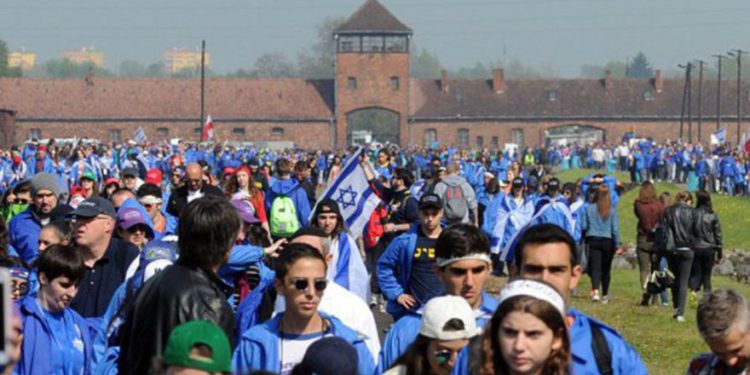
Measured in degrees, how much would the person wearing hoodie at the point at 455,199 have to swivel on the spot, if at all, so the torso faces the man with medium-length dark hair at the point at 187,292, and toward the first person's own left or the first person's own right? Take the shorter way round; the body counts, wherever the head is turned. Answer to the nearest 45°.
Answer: approximately 180°

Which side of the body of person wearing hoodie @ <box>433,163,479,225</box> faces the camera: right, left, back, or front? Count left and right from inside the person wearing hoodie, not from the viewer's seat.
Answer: back

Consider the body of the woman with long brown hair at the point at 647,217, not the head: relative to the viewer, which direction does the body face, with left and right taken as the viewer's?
facing away from the viewer

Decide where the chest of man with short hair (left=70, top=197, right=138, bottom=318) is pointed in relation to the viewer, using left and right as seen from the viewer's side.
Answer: facing the viewer and to the left of the viewer

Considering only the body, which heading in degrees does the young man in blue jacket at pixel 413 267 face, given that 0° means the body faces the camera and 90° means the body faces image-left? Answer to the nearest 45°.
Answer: approximately 0°

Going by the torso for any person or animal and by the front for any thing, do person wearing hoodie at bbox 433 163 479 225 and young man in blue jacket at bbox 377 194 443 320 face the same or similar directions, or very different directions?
very different directions

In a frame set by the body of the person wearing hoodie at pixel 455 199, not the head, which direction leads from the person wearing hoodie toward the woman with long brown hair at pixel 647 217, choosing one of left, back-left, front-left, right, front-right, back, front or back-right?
front-right

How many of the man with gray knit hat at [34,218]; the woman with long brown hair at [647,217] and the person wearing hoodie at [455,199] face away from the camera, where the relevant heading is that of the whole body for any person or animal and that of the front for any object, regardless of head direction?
2

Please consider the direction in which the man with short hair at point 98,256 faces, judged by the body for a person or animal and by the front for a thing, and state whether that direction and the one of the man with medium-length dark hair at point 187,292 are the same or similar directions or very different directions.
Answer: very different directions

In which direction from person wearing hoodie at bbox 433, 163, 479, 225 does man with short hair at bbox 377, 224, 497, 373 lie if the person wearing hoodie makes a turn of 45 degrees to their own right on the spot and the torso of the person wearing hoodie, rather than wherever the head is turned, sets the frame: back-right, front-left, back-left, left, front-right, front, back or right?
back-right

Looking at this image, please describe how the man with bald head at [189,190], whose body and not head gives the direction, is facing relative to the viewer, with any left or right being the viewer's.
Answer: facing the viewer

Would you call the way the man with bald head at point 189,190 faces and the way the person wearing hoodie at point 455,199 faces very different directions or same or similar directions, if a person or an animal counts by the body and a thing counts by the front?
very different directions
